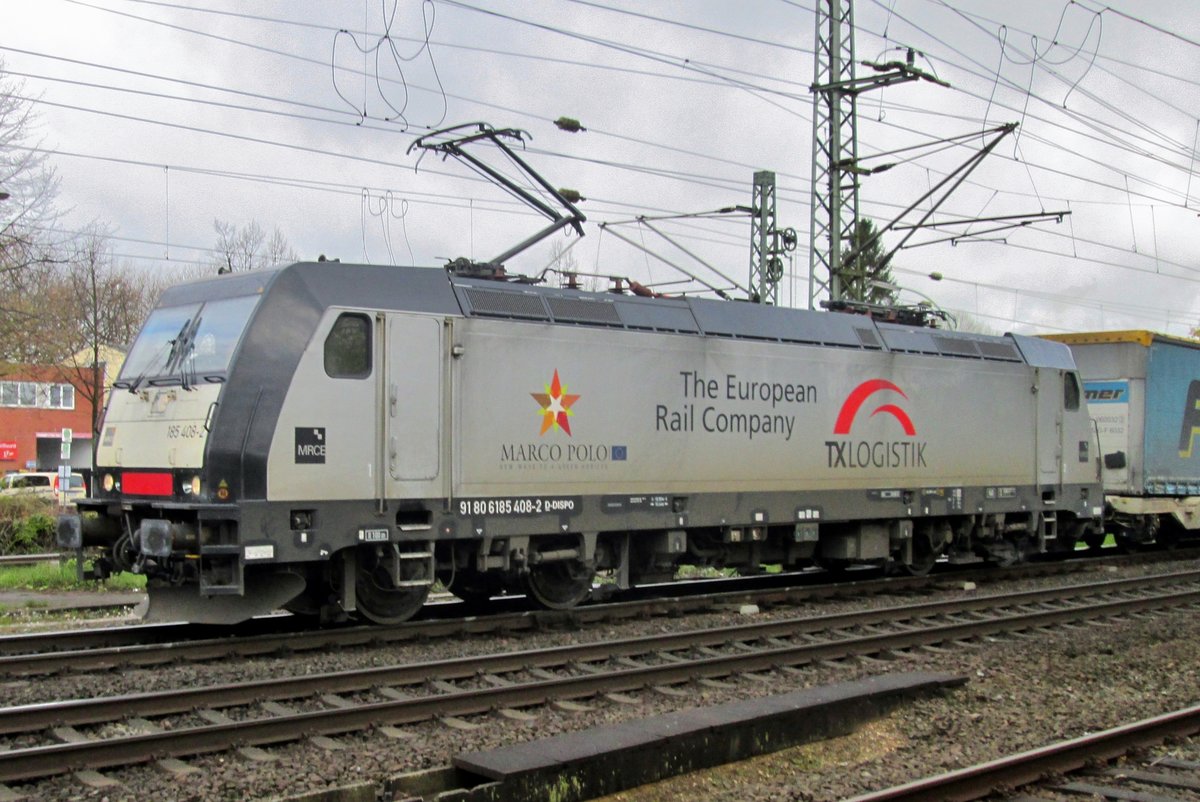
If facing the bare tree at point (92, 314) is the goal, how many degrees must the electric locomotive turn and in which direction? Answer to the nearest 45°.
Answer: approximately 90° to its right

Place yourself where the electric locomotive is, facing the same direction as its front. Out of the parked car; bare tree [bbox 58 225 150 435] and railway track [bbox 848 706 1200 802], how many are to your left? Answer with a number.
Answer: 1

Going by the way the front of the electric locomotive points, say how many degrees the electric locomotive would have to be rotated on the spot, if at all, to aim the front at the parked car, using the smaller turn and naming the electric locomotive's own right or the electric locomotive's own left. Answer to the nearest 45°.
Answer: approximately 90° to the electric locomotive's own right

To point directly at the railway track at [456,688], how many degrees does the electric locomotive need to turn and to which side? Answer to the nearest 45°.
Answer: approximately 45° to its left

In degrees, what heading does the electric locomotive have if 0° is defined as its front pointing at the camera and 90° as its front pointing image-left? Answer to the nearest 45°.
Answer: approximately 45°
